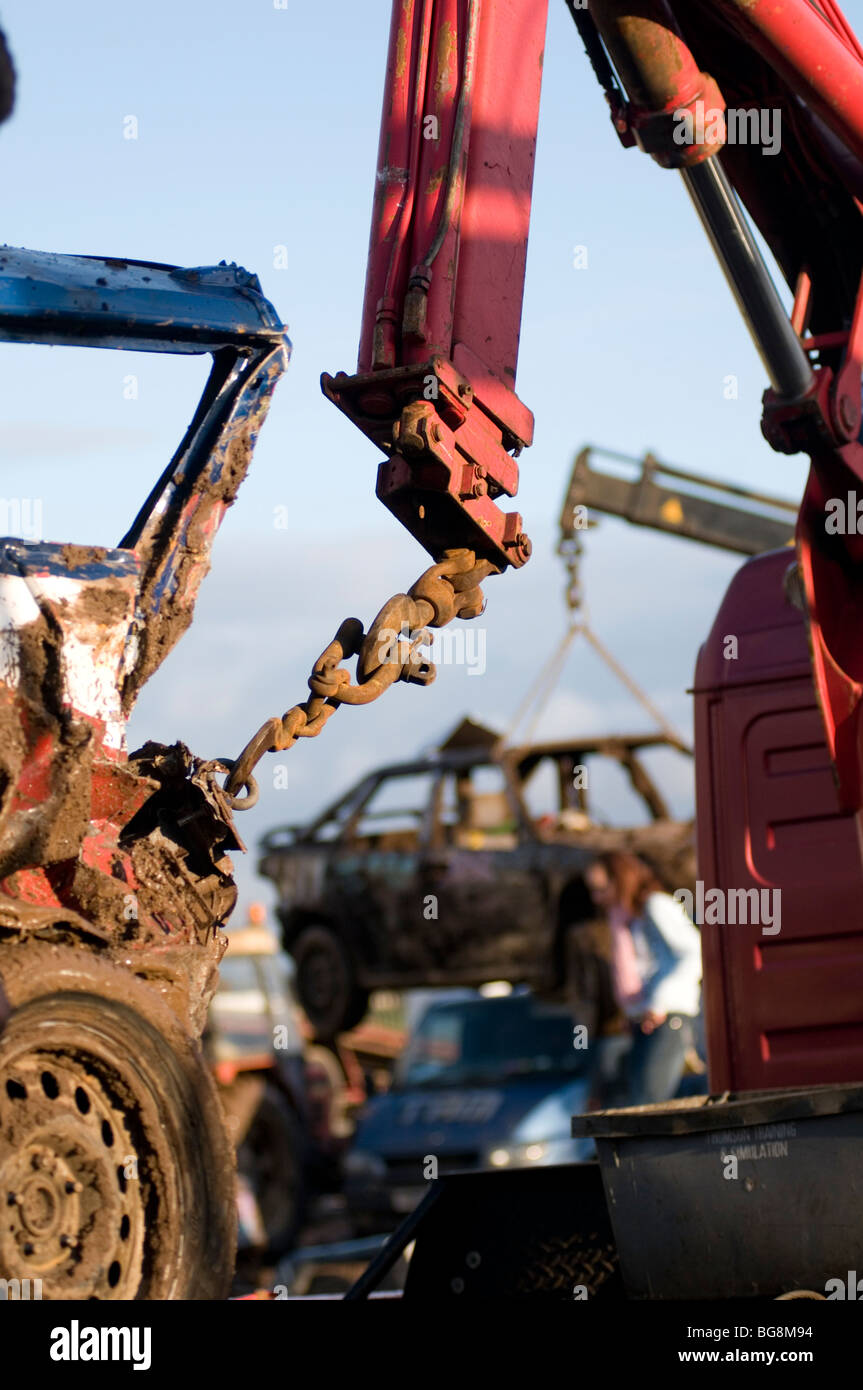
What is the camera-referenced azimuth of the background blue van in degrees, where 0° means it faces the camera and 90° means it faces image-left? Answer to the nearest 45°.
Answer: approximately 45°

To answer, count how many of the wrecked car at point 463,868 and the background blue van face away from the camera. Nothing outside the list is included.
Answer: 0

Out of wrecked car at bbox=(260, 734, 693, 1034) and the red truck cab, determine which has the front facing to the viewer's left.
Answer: the wrecked car

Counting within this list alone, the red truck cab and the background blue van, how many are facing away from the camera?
1

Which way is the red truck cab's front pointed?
away from the camera

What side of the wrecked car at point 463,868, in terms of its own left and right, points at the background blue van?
left

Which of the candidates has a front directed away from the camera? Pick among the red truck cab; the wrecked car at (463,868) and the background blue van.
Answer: the red truck cab

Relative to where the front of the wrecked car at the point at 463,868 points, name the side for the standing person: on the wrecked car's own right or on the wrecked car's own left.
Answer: on the wrecked car's own left

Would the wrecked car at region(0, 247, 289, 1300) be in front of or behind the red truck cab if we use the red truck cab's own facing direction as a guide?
behind

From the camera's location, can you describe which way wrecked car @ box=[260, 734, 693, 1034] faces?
facing to the left of the viewer

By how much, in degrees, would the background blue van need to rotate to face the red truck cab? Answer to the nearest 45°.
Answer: approximately 45° to its left

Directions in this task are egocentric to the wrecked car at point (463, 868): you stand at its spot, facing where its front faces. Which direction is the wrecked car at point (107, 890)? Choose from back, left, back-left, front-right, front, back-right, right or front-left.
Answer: left

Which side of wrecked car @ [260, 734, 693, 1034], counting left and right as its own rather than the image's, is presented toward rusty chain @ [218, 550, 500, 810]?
left
